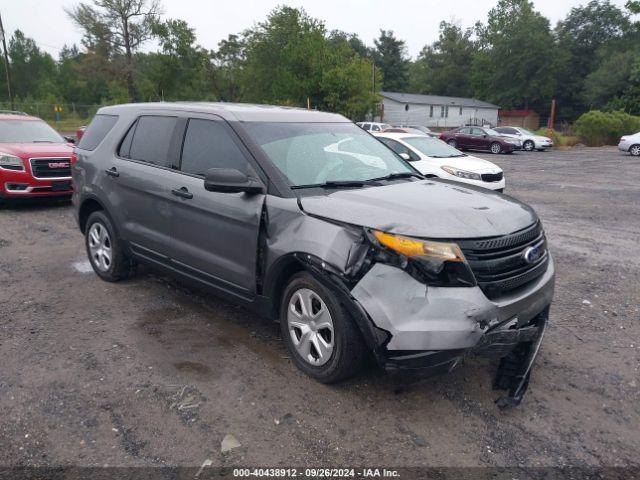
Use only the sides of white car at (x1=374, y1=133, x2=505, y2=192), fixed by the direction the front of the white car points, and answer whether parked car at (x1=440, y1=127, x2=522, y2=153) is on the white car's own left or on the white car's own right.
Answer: on the white car's own left

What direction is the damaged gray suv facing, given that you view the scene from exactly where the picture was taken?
facing the viewer and to the right of the viewer

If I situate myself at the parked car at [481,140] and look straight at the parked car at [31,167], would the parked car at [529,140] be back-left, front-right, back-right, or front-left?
back-left

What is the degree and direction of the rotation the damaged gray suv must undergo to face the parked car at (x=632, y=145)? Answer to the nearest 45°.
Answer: approximately 90° to its left

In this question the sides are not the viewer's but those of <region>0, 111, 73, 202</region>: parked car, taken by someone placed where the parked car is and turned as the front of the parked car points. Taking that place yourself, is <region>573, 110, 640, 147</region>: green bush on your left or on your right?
on your left

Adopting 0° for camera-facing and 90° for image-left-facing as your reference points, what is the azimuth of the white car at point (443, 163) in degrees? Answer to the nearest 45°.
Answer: approximately 315°

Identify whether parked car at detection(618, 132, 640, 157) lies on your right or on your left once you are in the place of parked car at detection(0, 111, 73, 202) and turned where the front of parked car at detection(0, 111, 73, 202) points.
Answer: on your left

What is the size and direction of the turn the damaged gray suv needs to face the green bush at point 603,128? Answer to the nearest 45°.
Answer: approximately 90° to its left

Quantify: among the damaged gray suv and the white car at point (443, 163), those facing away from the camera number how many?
0

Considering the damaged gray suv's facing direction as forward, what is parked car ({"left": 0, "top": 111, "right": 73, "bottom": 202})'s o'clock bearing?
The parked car is roughly at 6 o'clock from the damaged gray suv.

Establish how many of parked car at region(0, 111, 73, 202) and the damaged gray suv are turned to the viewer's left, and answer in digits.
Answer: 0

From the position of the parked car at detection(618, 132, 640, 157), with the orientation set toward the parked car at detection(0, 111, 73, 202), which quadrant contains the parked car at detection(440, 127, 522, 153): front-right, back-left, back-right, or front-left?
front-right

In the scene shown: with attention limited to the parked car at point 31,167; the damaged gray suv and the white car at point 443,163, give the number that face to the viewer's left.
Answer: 0
